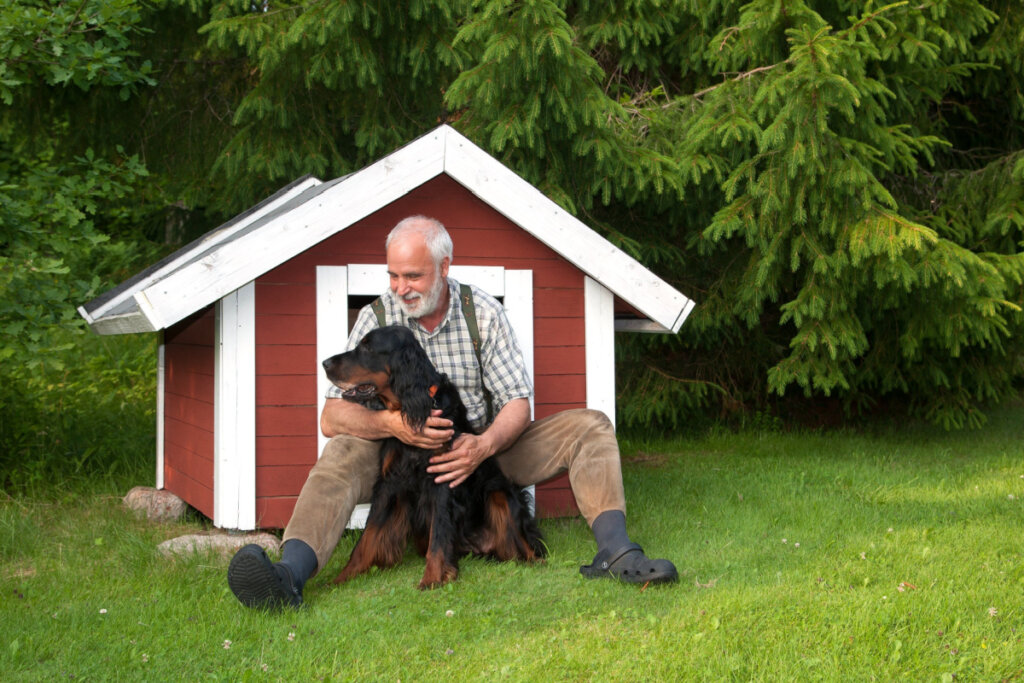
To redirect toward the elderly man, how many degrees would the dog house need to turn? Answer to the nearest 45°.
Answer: approximately 45° to its left

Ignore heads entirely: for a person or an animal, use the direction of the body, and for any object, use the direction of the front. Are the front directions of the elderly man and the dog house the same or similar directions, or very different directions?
same or similar directions

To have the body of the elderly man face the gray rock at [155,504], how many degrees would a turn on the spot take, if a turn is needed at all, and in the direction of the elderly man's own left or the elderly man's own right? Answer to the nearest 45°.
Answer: approximately 135° to the elderly man's own right

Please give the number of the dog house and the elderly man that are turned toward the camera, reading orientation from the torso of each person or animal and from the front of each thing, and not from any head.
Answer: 2

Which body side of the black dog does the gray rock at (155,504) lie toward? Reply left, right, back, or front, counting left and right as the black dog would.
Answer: right

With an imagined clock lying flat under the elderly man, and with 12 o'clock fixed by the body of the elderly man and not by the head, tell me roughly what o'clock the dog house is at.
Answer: The dog house is roughly at 5 o'clock from the elderly man.

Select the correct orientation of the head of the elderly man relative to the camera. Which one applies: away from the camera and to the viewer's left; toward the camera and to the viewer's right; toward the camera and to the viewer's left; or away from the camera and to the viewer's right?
toward the camera and to the viewer's left

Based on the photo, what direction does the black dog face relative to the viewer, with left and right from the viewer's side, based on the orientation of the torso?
facing the viewer and to the left of the viewer

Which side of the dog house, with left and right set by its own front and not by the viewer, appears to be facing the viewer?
front
